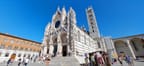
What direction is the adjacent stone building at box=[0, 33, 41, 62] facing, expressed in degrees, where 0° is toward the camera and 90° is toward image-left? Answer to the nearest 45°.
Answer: approximately 315°

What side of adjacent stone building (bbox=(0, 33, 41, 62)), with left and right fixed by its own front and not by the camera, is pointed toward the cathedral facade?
front

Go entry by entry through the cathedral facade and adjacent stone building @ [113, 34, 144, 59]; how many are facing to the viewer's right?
0

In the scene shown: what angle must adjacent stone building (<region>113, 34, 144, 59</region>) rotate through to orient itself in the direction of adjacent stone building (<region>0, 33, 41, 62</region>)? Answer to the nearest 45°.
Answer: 0° — it already faces it

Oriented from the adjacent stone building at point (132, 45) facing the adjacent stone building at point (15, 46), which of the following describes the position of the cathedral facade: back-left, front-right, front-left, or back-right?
front-left

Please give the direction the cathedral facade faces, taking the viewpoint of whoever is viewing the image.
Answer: facing the viewer and to the left of the viewer

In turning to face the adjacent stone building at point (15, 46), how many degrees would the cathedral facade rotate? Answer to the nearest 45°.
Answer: approximately 45° to its right

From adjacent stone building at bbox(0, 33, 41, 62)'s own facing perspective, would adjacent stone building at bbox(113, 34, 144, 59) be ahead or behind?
ahead

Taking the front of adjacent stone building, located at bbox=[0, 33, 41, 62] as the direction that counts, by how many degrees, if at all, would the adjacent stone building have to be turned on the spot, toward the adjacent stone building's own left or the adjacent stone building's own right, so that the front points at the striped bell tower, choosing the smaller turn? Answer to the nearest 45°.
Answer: approximately 45° to the adjacent stone building's own left

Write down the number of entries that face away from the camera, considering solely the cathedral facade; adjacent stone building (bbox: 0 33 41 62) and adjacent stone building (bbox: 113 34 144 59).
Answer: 0
